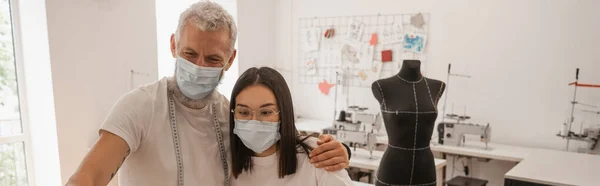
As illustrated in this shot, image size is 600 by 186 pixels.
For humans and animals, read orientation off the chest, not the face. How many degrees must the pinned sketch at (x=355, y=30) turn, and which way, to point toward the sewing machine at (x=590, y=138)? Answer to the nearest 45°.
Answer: approximately 45° to its left

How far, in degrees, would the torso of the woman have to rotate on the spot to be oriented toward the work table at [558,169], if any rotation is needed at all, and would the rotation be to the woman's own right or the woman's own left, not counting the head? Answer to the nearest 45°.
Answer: approximately 135° to the woman's own left

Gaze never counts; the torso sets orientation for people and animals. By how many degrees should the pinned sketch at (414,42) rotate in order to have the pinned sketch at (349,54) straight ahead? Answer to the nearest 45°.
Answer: approximately 90° to its right
